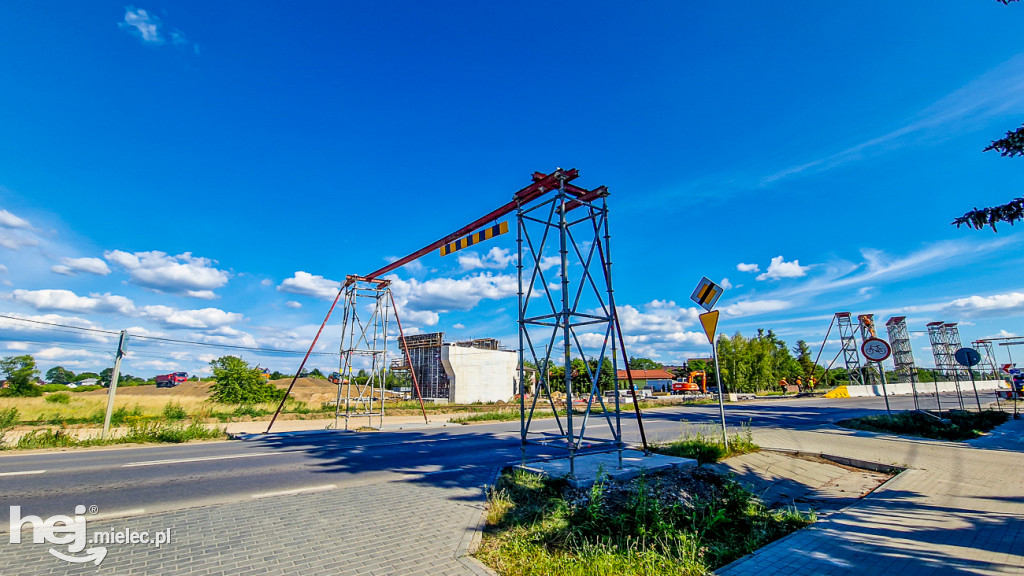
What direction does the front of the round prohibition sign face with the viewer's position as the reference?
facing the viewer

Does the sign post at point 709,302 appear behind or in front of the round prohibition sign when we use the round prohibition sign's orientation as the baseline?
in front

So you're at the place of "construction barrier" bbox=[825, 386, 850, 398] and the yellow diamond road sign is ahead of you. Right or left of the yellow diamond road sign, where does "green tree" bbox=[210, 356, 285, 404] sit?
right

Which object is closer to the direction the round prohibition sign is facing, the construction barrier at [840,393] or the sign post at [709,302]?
the sign post

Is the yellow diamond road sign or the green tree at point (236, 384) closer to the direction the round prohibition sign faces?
the yellow diamond road sign

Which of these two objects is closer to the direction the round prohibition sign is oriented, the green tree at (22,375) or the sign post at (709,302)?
the sign post

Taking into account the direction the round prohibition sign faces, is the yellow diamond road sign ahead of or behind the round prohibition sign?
ahead

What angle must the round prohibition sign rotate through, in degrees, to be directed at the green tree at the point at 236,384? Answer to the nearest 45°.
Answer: approximately 90° to its right

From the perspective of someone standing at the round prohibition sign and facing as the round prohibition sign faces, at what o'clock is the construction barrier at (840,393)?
The construction barrier is roughly at 6 o'clock from the round prohibition sign.

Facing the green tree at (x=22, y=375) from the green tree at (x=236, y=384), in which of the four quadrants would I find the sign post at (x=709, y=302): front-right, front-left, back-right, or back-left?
back-left

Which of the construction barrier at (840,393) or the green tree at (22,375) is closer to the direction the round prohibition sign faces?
the green tree
